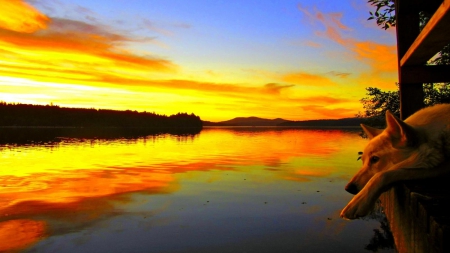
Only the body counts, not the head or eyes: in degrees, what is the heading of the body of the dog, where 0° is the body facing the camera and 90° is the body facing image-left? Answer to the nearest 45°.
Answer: approximately 90°
